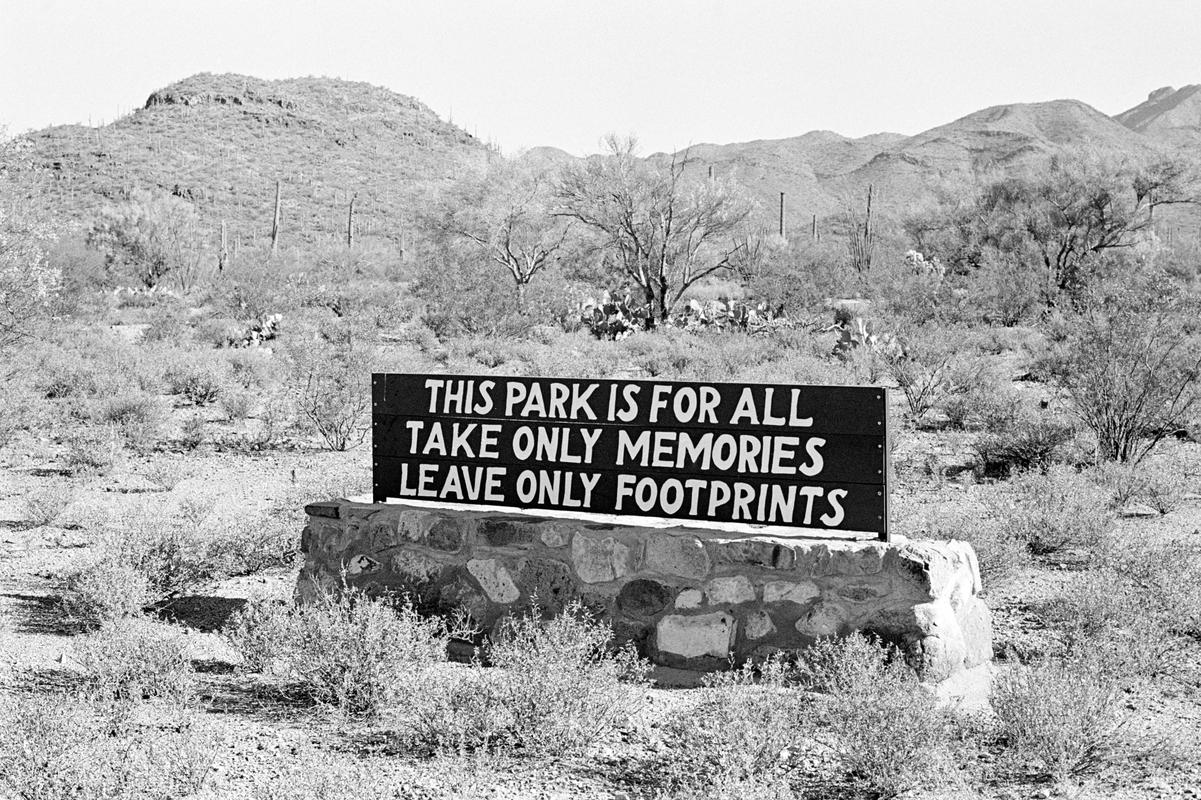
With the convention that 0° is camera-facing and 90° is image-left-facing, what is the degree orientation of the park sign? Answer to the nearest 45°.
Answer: approximately 45°

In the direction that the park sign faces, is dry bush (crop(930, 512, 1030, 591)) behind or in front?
behind

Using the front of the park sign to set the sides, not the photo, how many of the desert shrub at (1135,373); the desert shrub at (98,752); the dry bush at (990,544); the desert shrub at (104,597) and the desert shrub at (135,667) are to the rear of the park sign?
2

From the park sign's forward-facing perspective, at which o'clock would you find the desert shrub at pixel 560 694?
The desert shrub is roughly at 11 o'clock from the park sign.

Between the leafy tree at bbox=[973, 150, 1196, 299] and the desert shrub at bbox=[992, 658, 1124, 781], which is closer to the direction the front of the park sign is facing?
the desert shrub

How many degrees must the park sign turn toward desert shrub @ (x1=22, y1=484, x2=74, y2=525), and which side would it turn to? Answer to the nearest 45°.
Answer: approximately 90° to its right

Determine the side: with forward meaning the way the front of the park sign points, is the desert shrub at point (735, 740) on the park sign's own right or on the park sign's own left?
on the park sign's own left

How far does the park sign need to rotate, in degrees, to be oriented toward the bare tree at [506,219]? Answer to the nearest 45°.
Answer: approximately 135° to its right

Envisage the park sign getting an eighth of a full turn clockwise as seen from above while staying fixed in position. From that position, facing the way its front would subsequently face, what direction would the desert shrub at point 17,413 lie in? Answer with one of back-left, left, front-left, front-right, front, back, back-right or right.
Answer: front-right

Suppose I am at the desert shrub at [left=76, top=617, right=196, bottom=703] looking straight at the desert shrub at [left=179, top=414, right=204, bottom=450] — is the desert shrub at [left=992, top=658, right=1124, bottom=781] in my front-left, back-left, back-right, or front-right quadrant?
back-right

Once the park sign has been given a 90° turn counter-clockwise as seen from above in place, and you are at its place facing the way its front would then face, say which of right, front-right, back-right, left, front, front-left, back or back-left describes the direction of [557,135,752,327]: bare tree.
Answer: back-left

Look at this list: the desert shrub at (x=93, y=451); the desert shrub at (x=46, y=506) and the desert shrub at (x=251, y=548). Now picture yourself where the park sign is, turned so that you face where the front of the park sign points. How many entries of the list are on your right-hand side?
3

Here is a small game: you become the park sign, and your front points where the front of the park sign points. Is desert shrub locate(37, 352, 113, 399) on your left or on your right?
on your right
